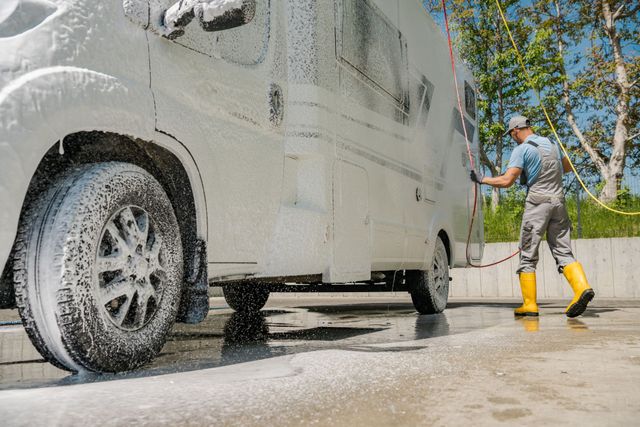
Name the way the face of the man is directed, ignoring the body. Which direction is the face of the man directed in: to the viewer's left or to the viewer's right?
to the viewer's left

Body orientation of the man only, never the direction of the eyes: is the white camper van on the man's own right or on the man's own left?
on the man's own left

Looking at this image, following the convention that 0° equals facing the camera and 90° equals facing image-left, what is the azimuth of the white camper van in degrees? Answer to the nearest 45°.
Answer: approximately 45°

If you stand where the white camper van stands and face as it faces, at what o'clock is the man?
The man is roughly at 6 o'clock from the white camper van.

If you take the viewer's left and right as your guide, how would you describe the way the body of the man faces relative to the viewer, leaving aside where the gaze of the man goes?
facing away from the viewer and to the left of the viewer
